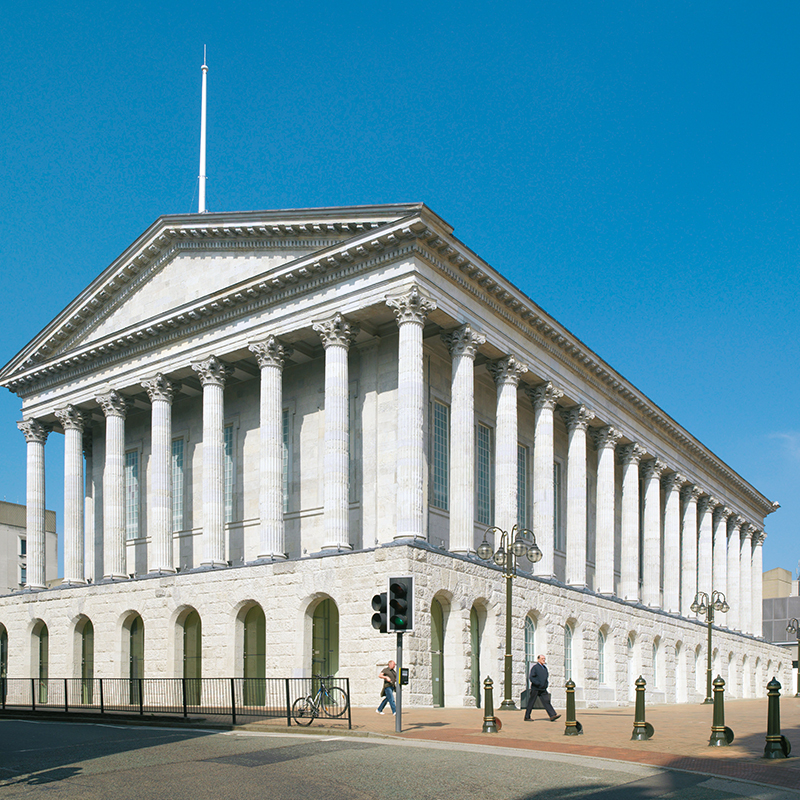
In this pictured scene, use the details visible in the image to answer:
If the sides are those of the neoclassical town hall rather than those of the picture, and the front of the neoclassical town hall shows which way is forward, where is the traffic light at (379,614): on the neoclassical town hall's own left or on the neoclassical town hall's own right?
on the neoclassical town hall's own left

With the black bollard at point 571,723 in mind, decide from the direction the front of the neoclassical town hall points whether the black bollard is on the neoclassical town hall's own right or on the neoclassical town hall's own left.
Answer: on the neoclassical town hall's own left

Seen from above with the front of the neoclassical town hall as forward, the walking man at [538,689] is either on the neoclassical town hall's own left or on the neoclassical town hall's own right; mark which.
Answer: on the neoclassical town hall's own left

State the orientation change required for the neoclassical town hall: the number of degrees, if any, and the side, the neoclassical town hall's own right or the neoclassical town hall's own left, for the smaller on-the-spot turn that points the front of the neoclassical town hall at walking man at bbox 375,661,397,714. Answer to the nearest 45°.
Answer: approximately 45° to the neoclassical town hall's own left

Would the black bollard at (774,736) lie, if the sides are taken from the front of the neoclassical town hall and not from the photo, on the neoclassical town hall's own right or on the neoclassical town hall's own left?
on the neoclassical town hall's own left

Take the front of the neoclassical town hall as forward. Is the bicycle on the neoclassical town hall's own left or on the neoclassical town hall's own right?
on the neoclassical town hall's own left

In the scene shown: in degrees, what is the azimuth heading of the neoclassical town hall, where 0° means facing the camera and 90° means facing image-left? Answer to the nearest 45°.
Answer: approximately 45°

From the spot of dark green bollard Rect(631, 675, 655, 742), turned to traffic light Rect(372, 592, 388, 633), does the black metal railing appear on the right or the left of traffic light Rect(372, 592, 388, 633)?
right

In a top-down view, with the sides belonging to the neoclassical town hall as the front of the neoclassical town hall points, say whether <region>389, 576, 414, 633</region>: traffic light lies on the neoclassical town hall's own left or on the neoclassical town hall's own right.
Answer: on the neoclassical town hall's own left
